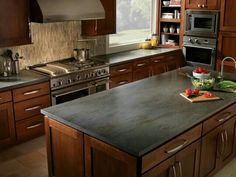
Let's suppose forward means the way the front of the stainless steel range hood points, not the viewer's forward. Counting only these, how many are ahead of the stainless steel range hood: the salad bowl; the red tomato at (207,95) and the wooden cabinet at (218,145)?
3

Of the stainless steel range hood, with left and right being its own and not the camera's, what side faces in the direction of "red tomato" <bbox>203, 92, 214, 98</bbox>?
front

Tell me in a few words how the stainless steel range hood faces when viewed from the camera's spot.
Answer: facing the viewer and to the right of the viewer

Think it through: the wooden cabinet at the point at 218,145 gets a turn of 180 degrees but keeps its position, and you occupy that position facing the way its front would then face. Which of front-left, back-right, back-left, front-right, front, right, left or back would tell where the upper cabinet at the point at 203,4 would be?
front-right

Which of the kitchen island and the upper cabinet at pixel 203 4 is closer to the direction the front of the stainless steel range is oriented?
the kitchen island

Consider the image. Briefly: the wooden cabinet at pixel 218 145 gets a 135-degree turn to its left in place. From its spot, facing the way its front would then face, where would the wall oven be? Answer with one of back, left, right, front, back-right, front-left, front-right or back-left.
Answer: front

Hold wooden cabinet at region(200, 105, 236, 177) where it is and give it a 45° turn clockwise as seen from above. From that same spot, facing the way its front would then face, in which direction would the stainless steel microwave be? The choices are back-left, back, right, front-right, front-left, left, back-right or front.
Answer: back
